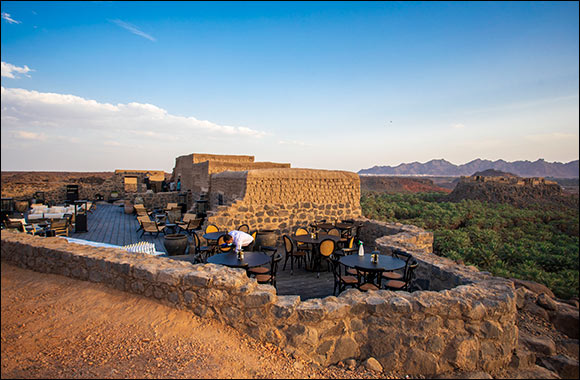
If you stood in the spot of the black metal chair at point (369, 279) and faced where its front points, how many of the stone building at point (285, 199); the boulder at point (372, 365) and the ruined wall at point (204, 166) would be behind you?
1

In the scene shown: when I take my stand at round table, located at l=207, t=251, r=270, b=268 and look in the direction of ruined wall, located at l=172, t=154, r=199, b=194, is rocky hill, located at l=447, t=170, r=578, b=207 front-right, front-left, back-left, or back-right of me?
front-right

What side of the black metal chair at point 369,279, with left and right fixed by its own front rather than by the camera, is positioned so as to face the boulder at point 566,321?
right

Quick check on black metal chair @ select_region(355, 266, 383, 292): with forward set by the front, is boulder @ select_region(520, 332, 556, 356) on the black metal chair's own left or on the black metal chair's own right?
on the black metal chair's own right

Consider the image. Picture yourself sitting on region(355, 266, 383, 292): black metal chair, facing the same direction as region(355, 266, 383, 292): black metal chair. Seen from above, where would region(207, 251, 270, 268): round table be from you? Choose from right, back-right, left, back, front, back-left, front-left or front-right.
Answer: left

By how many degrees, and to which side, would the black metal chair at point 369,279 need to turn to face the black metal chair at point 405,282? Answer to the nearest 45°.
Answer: approximately 90° to its right

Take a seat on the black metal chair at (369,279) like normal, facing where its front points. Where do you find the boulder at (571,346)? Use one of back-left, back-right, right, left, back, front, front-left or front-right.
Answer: right

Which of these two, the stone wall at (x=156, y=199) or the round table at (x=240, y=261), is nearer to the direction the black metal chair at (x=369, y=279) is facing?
the stone wall

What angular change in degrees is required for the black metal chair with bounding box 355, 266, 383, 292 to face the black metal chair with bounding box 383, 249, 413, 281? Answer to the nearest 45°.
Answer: approximately 45° to its right

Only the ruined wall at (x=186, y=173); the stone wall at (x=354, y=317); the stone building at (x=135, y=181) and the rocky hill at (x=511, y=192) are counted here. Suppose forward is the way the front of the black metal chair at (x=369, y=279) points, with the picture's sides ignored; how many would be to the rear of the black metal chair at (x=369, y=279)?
1

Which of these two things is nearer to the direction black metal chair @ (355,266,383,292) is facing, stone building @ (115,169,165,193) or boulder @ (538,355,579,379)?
the stone building

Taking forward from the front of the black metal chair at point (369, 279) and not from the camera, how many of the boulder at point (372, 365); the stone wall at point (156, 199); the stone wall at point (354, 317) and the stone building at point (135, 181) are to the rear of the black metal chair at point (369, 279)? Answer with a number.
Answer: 2

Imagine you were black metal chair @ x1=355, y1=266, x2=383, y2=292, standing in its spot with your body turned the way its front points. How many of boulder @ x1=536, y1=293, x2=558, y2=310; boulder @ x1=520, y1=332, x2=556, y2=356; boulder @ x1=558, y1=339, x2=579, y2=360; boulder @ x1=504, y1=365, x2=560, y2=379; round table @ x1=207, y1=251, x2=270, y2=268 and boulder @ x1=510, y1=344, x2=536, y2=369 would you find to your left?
1

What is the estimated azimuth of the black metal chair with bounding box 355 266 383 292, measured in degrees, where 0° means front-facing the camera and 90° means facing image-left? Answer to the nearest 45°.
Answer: approximately 180°

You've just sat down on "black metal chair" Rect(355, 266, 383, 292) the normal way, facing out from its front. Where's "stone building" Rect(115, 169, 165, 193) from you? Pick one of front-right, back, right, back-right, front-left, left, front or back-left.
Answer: front-left
